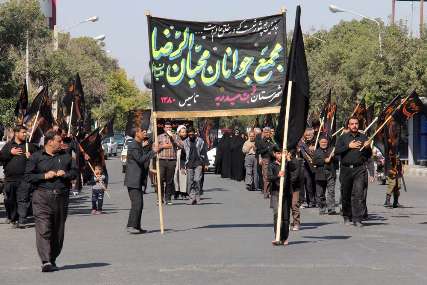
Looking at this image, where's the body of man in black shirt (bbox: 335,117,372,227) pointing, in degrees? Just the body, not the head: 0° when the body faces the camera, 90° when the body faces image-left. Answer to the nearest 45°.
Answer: approximately 0°

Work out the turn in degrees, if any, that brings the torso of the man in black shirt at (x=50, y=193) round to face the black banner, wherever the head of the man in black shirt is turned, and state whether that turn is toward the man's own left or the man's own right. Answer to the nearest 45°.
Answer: approximately 135° to the man's own left

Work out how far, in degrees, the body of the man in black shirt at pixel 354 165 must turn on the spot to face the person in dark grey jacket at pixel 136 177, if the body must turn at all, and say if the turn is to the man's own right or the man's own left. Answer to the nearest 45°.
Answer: approximately 45° to the man's own right

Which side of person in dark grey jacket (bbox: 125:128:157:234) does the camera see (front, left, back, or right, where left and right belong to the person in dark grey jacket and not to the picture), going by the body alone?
right

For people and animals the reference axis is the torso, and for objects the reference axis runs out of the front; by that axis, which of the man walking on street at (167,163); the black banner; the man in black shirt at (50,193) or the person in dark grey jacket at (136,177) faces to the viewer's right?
the person in dark grey jacket at (136,177)

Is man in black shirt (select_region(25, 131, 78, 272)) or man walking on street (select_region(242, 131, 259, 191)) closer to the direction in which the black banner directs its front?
the man in black shirt

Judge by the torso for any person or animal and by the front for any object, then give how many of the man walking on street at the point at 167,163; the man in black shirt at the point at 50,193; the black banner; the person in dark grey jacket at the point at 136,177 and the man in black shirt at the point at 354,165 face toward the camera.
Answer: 4
